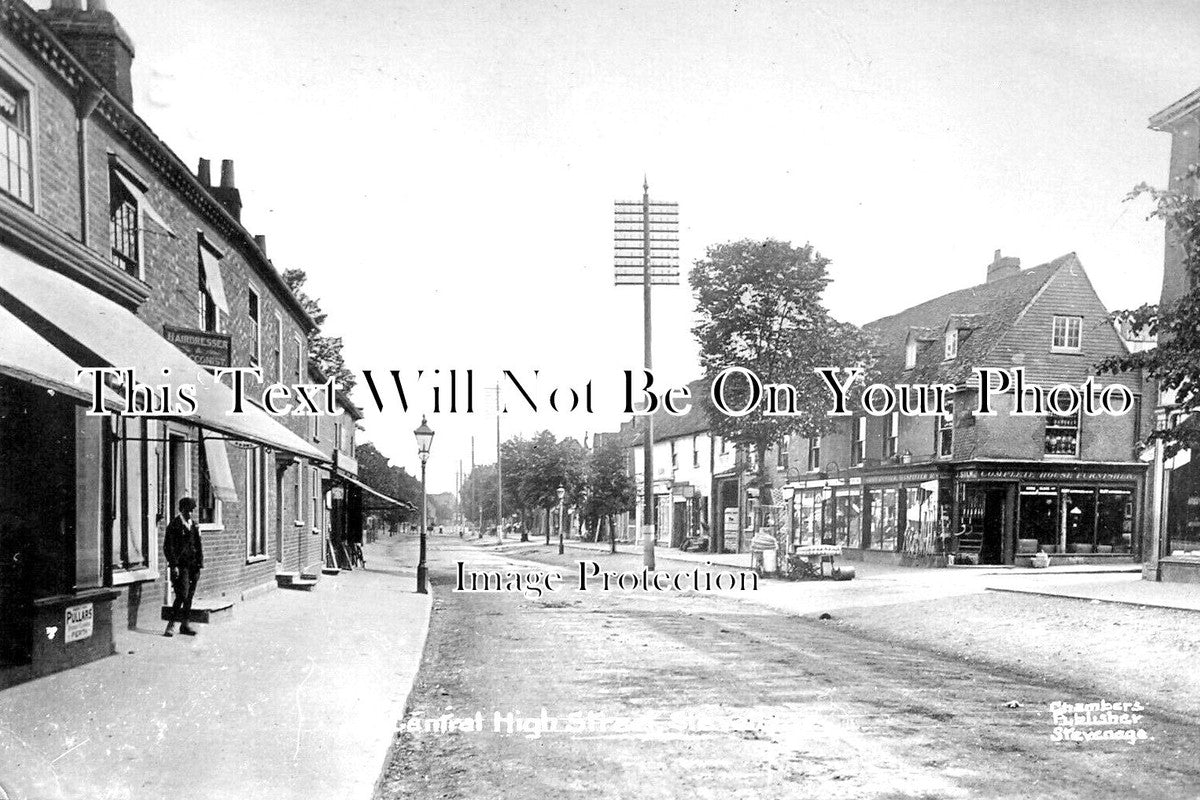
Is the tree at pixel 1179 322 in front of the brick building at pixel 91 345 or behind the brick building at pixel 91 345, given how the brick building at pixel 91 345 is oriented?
in front

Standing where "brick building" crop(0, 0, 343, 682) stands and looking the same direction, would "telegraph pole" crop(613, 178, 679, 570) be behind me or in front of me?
in front

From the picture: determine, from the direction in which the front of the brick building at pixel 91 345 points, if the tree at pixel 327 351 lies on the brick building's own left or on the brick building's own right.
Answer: on the brick building's own left

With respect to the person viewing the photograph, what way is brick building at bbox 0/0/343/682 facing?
facing to the right of the viewer

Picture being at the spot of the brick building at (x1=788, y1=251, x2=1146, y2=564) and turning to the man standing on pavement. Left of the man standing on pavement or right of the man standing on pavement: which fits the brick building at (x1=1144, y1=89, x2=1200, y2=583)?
left

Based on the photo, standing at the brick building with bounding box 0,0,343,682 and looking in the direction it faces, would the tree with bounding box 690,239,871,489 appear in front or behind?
in front

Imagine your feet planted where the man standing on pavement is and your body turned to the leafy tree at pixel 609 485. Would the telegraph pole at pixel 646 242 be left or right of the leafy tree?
right

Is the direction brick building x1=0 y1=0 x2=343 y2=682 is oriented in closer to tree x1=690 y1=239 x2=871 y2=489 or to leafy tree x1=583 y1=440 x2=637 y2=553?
the tree

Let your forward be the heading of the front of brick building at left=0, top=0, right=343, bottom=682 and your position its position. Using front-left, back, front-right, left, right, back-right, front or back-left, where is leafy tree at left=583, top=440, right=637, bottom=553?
front-left
